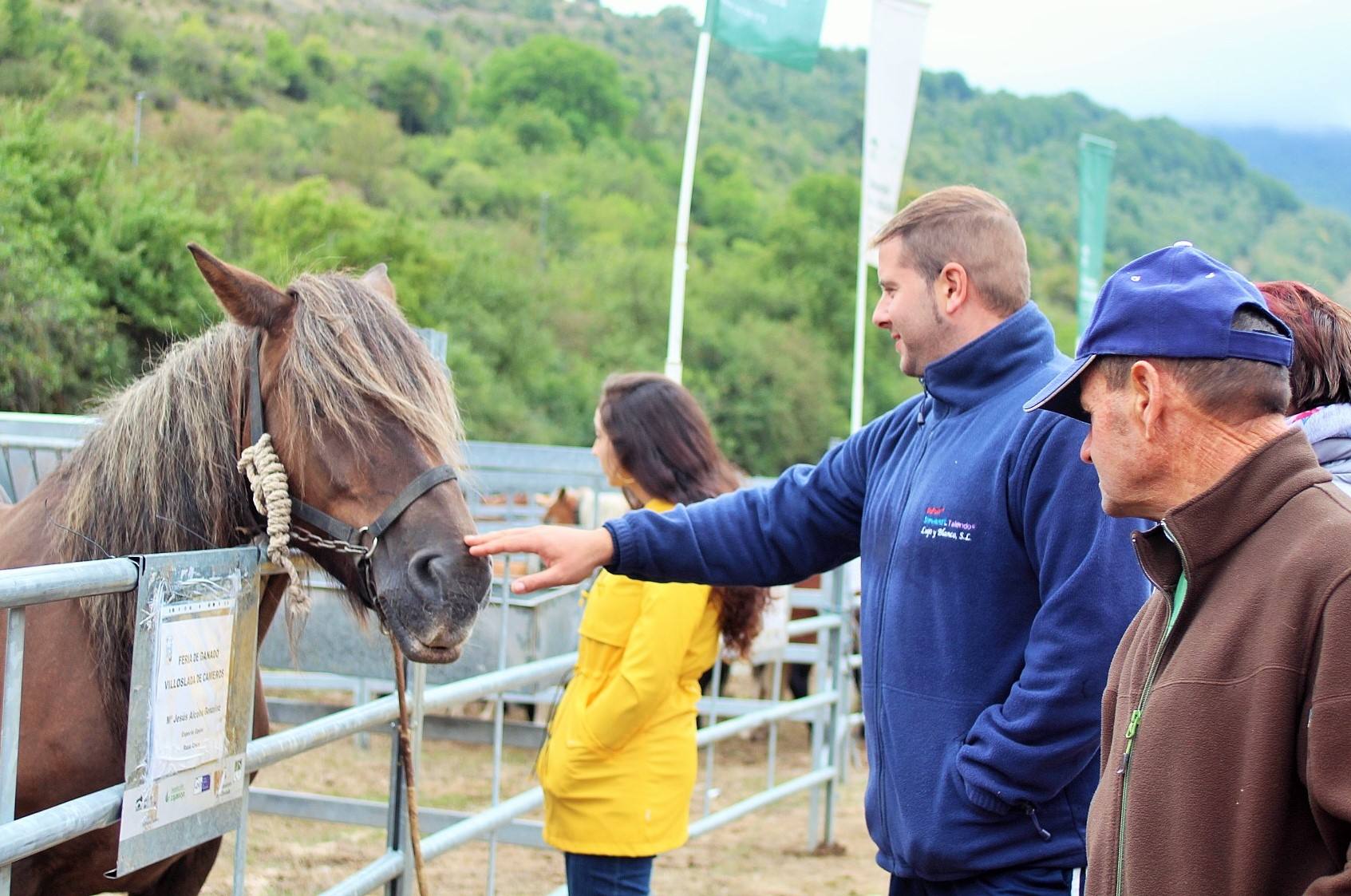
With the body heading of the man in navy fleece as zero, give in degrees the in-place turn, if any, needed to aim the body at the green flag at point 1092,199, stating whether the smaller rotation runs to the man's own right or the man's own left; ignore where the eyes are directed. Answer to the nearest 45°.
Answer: approximately 135° to the man's own right

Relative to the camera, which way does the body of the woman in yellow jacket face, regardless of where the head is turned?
to the viewer's left

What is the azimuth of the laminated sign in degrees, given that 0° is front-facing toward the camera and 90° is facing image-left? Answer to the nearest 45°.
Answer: approximately 315°

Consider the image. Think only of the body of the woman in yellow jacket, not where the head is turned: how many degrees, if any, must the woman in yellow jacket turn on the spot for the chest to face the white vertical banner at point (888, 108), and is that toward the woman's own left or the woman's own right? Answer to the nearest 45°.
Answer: approximately 90° to the woman's own right

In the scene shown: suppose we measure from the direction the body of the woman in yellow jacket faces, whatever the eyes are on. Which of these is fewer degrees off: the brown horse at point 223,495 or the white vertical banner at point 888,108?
the brown horse

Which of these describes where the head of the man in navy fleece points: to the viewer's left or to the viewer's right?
to the viewer's left

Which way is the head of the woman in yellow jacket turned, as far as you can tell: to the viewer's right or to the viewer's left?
to the viewer's left

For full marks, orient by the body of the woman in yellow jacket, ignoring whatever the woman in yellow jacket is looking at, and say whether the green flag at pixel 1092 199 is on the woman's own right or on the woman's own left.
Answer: on the woman's own right

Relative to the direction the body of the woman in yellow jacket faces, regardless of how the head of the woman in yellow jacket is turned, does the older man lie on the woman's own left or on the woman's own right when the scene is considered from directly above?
on the woman's own left

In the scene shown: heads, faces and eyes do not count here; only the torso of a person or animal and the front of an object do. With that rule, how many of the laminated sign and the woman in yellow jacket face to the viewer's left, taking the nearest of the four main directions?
1
